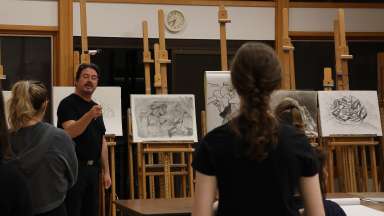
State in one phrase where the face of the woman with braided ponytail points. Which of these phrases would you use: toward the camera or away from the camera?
away from the camera

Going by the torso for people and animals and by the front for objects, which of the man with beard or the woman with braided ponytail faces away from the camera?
the woman with braided ponytail

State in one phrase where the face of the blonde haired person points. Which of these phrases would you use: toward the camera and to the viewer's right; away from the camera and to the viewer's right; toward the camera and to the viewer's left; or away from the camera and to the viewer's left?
away from the camera and to the viewer's right

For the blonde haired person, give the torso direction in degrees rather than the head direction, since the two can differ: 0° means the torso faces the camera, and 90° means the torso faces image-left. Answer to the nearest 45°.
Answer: approximately 225°

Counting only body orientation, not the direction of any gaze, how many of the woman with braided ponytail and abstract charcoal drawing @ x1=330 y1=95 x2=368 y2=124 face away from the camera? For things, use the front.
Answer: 1

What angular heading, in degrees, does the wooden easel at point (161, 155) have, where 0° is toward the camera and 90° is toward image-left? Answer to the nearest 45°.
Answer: approximately 0°

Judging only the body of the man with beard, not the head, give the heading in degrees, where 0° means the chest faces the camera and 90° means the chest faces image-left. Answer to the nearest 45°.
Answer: approximately 315°
